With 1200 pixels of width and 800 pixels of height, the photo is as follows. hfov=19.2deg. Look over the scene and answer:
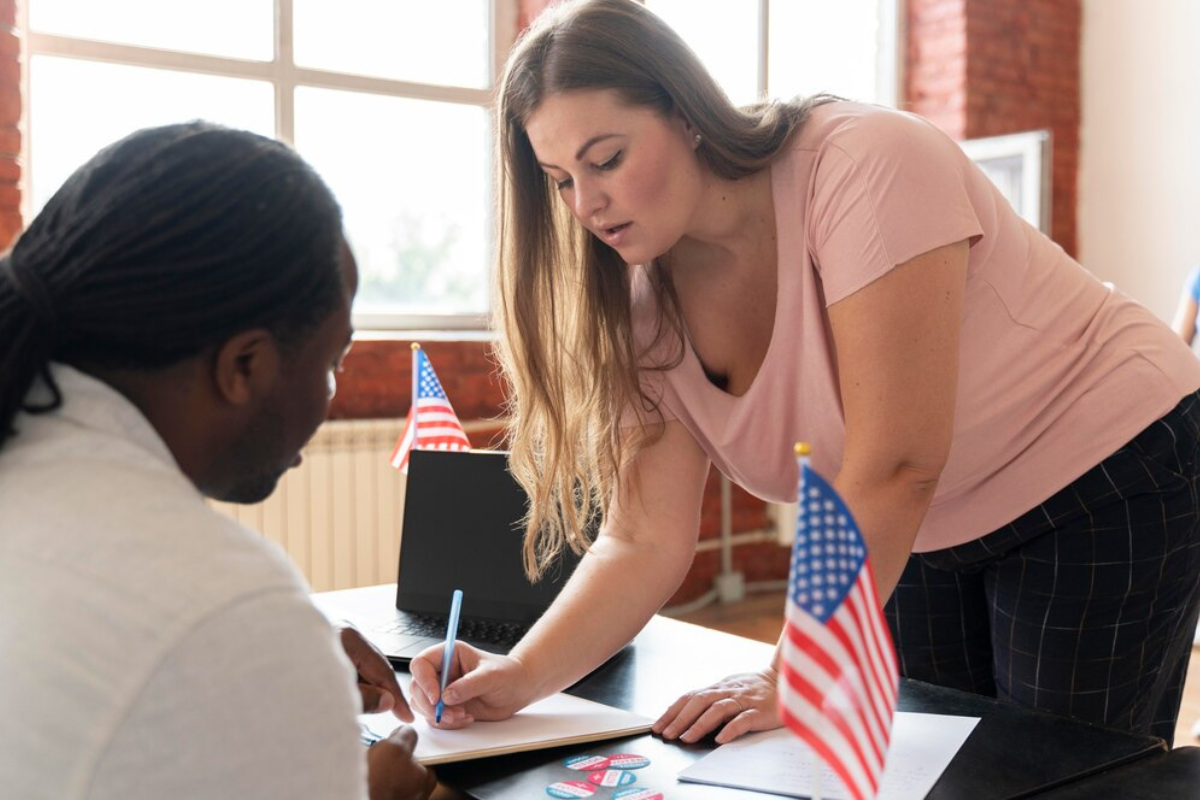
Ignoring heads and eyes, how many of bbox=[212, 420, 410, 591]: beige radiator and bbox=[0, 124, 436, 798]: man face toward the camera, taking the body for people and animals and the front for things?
1

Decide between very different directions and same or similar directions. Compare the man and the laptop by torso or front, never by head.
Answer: very different directions

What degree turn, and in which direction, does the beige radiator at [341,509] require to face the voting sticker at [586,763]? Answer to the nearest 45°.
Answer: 0° — it already faces it

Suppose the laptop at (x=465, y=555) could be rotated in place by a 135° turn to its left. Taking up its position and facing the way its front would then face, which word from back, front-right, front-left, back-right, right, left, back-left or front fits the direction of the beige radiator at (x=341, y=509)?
left

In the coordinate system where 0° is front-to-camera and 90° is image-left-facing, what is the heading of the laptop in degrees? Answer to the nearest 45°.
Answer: approximately 45°

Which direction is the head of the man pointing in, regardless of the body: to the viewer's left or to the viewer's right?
to the viewer's right
